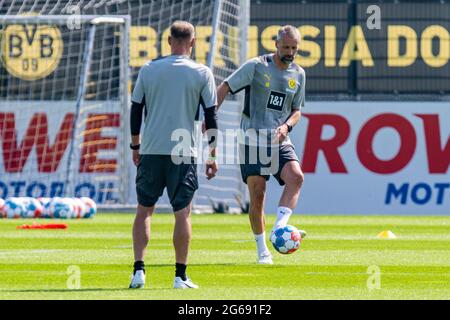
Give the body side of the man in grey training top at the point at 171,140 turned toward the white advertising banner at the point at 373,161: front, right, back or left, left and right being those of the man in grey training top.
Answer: front

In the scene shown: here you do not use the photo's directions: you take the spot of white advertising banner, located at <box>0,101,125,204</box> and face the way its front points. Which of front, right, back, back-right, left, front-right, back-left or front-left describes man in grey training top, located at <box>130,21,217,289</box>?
front

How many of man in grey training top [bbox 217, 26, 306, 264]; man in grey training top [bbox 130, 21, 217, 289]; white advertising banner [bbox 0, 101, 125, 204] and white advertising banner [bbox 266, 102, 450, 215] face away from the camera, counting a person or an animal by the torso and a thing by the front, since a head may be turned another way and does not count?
1

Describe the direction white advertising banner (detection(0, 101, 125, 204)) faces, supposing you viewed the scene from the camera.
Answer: facing the viewer

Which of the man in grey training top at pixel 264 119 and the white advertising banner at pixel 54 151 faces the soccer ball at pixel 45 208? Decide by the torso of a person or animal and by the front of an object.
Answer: the white advertising banner

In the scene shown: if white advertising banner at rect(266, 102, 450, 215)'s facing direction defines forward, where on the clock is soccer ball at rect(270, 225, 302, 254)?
The soccer ball is roughly at 12 o'clock from the white advertising banner.

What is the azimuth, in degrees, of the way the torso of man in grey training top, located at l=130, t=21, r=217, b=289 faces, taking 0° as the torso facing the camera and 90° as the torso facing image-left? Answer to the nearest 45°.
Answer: approximately 180°

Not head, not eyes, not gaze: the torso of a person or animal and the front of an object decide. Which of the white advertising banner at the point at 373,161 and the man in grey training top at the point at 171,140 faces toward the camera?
the white advertising banner

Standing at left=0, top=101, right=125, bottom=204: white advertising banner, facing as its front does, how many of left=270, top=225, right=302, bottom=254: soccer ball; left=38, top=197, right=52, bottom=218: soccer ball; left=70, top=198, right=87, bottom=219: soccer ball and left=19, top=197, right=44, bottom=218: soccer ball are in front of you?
4

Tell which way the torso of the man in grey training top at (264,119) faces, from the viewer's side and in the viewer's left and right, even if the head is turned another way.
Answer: facing the viewer and to the right of the viewer

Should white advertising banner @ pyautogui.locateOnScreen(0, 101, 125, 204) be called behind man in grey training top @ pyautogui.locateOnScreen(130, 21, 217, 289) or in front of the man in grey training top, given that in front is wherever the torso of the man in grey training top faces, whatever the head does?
in front

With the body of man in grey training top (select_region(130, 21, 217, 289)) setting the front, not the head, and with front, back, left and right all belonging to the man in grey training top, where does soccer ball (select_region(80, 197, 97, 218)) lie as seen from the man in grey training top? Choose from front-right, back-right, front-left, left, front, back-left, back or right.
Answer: front

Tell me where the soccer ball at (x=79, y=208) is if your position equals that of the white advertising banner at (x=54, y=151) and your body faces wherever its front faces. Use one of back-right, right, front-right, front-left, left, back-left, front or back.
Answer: front

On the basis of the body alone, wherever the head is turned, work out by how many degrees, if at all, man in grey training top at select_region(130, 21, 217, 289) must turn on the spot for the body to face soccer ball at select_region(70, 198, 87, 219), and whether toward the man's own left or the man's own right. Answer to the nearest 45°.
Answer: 0° — they already face it

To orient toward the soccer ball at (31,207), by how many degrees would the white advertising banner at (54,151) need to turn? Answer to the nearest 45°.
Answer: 0° — it already faces it

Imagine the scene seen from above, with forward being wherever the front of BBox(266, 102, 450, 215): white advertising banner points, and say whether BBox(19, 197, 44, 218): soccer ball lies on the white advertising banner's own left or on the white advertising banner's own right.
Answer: on the white advertising banner's own right

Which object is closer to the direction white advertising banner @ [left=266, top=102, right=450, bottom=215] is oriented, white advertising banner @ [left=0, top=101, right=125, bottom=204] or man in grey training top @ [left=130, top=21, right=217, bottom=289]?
the man in grey training top

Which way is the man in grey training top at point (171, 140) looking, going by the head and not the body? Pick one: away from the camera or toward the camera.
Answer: away from the camera

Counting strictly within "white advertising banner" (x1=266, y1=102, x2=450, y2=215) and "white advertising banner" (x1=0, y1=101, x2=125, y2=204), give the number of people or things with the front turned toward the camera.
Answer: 2
